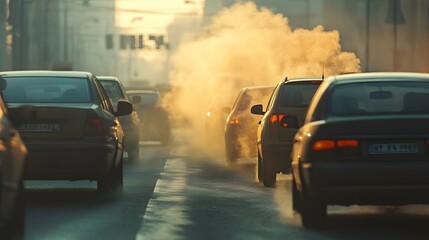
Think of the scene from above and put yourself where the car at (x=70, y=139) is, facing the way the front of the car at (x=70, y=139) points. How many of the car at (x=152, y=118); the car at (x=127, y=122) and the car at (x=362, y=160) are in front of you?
2

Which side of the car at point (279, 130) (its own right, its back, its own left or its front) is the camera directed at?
back

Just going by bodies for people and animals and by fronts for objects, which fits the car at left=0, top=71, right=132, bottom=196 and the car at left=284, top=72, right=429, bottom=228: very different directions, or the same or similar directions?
same or similar directions

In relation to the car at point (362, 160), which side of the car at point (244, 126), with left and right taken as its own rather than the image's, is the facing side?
back

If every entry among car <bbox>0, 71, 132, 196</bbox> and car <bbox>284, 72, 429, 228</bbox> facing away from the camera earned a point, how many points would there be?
2

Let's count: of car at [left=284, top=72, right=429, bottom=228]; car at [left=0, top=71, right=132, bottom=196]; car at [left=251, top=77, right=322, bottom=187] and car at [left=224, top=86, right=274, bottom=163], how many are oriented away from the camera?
4

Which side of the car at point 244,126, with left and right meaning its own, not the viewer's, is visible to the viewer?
back

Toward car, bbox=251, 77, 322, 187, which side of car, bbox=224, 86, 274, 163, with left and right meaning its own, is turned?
back

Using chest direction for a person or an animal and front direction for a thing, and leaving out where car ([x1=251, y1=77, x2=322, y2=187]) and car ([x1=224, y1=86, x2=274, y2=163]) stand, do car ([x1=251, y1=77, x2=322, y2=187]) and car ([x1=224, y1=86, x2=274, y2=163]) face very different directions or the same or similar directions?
same or similar directions

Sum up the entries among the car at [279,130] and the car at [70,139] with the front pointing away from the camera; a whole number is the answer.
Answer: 2

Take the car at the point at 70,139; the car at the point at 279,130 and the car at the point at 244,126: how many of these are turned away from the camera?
3

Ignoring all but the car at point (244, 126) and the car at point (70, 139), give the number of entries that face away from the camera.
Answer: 2

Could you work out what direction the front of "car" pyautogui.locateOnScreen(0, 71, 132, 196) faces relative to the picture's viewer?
facing away from the viewer

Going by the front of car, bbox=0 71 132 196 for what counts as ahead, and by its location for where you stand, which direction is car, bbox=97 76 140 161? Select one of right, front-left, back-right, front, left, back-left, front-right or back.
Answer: front

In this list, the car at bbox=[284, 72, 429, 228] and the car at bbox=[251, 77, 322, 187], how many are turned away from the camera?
2

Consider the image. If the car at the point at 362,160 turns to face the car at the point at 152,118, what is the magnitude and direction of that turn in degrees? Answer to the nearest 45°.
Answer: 0° — it already faces it

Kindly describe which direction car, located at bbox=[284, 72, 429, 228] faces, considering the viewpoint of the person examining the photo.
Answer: facing away from the viewer

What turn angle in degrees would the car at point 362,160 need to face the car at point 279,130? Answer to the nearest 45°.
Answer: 0° — it already faces it
